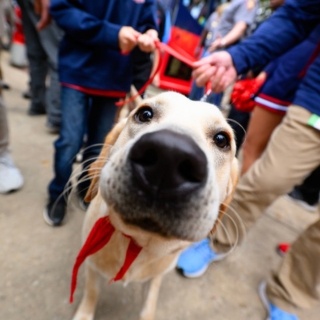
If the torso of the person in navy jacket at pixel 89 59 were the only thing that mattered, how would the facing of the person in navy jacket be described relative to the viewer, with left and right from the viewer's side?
facing the viewer and to the right of the viewer

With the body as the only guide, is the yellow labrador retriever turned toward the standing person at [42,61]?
no

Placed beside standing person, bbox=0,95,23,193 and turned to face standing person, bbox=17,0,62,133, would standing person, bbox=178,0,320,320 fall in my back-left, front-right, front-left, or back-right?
back-right

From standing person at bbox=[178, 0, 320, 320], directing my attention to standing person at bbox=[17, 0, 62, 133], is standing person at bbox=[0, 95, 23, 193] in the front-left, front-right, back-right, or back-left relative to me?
front-left

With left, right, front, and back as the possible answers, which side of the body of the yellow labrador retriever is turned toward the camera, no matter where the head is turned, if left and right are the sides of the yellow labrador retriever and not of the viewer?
front

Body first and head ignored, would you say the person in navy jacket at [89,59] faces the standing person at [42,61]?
no

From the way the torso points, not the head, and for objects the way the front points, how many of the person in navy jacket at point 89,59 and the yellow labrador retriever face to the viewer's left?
0

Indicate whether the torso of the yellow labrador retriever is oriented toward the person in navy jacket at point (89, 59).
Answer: no

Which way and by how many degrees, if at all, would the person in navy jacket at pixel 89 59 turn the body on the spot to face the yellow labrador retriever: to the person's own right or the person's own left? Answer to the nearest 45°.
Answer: approximately 45° to the person's own right

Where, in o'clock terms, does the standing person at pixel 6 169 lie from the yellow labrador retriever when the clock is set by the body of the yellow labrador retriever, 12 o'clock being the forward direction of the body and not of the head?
The standing person is roughly at 4 o'clock from the yellow labrador retriever.
